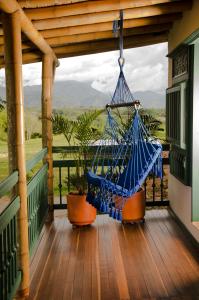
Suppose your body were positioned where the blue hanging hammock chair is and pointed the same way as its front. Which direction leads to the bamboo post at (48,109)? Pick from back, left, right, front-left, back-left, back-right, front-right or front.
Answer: right

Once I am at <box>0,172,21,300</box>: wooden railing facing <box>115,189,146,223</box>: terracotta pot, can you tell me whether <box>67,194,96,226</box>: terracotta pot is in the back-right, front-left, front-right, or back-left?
front-left

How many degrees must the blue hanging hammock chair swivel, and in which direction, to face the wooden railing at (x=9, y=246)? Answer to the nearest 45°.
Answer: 0° — it already faces it

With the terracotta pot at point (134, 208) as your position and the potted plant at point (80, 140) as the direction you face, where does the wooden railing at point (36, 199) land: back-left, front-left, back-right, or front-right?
front-left

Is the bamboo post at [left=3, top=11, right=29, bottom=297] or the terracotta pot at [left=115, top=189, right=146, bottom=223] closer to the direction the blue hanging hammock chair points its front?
the bamboo post

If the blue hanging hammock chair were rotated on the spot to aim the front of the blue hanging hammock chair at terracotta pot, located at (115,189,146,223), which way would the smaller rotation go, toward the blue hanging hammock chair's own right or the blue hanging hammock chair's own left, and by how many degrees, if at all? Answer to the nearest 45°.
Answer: approximately 135° to the blue hanging hammock chair's own right

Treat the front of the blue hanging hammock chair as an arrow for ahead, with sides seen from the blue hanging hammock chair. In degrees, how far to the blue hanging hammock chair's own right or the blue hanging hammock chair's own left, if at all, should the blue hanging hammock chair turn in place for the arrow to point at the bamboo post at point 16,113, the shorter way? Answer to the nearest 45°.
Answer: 0° — it already faces it

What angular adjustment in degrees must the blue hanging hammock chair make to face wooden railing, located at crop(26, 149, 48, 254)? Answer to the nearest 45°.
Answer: approximately 45° to its right

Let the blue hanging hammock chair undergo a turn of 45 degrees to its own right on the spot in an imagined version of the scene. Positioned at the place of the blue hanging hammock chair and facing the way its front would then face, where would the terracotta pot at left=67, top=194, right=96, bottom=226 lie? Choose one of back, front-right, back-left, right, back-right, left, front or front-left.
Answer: front-right

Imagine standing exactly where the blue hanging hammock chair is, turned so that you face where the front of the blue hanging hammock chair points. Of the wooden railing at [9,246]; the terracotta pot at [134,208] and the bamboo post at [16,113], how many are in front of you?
2

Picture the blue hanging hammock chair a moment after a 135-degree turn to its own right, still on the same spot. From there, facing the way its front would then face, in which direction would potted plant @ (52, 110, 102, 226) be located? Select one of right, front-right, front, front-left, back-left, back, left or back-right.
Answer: front-left

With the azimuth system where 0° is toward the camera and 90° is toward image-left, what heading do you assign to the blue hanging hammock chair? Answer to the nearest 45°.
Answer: approximately 45°
